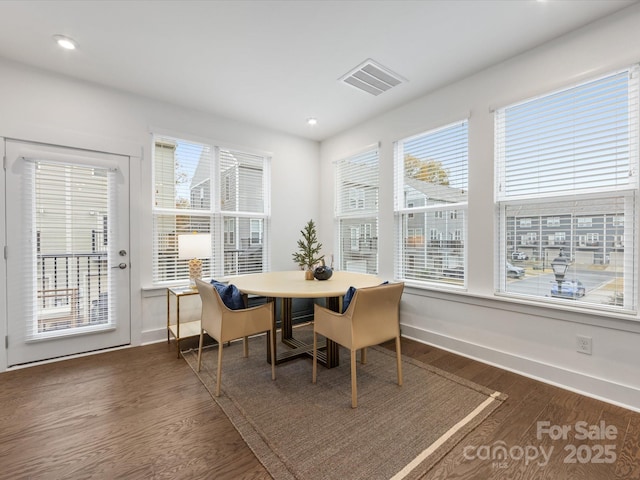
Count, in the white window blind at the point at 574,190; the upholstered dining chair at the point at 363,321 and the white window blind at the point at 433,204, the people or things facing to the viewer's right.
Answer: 0

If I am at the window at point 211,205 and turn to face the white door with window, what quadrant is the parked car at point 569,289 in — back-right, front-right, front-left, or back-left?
back-left

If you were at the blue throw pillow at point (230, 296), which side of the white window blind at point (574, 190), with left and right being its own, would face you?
front

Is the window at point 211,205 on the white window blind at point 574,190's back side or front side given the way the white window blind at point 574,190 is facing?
on the front side

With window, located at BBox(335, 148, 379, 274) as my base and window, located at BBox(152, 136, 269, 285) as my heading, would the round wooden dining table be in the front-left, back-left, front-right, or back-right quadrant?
front-left

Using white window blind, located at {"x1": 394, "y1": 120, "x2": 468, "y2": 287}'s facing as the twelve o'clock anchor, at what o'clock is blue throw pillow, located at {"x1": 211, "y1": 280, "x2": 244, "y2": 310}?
The blue throw pillow is roughly at 12 o'clock from the white window blind.

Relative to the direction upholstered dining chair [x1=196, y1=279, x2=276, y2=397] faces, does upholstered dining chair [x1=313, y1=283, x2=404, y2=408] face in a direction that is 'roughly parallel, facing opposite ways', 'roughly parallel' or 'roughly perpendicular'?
roughly perpendicular

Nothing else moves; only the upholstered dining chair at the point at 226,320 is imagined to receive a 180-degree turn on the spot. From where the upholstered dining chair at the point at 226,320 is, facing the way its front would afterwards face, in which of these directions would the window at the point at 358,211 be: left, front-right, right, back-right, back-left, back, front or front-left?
back

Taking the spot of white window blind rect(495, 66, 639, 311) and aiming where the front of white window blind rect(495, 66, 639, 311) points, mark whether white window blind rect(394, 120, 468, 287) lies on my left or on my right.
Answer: on my right

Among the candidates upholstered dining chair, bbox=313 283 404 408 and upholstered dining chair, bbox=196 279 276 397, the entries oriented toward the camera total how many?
0

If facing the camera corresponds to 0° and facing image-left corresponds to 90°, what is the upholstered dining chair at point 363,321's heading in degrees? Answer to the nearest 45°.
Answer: approximately 135°

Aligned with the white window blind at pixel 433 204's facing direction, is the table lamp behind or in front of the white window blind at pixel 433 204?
in front

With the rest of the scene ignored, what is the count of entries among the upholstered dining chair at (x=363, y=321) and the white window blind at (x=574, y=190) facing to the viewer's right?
0

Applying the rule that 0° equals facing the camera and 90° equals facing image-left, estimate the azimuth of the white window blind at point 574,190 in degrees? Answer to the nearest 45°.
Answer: approximately 45°

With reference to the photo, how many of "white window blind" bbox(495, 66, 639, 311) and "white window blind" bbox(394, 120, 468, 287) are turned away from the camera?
0

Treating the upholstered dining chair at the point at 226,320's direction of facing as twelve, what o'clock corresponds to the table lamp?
The table lamp is roughly at 10 o'clock from the upholstered dining chair.

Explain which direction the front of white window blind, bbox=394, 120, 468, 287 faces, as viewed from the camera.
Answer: facing the viewer and to the left of the viewer
